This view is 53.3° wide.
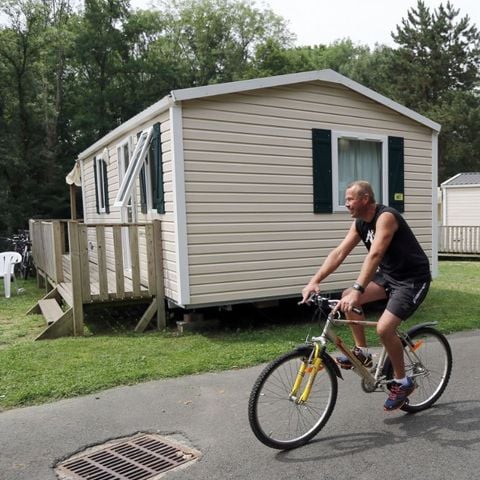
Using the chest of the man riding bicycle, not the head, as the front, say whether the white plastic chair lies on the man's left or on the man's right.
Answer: on the man's right

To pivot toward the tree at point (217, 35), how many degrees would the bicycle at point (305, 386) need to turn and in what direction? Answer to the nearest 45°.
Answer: approximately 135° to its right

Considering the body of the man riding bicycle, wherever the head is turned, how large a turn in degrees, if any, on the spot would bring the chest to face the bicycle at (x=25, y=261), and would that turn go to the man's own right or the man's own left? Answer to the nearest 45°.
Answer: approximately 90° to the man's own right

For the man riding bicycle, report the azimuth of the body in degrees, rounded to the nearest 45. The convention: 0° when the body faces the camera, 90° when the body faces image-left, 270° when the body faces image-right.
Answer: approximately 45°

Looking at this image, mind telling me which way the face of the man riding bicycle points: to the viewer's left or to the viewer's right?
to the viewer's left

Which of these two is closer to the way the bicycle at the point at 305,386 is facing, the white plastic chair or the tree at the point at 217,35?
the white plastic chair

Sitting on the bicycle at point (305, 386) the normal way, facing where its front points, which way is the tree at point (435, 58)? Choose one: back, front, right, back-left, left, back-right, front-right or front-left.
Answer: back-right
